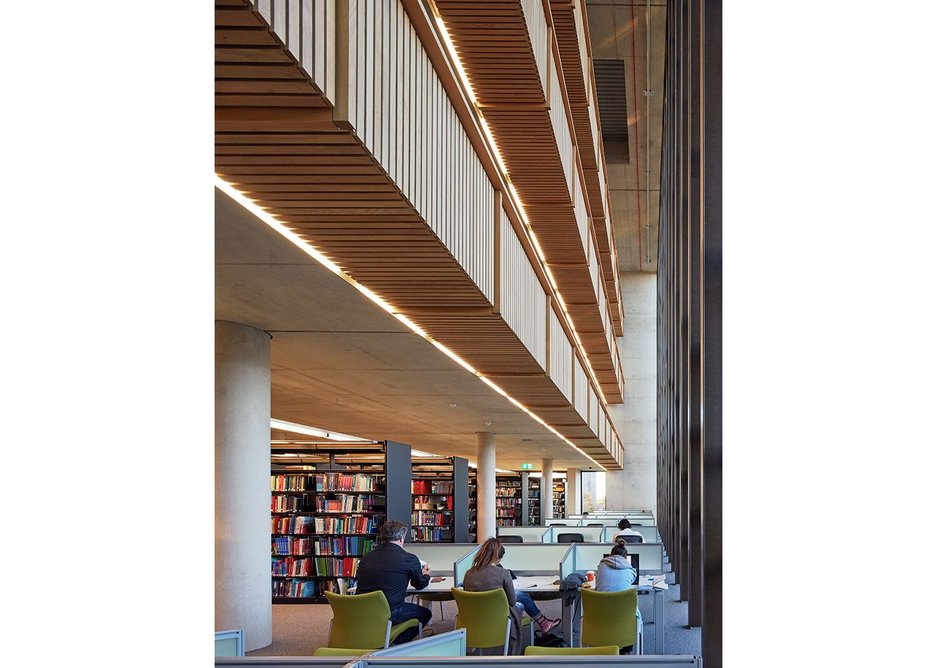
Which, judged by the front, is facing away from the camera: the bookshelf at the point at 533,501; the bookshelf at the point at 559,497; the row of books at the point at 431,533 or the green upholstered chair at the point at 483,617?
the green upholstered chair

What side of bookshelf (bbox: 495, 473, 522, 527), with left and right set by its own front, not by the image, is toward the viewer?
front

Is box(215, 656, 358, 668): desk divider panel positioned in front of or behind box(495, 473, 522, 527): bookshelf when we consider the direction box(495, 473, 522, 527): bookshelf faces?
in front

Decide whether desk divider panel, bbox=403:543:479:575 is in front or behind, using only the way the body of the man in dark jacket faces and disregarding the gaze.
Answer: in front

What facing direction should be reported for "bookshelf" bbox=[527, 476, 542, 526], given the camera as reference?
facing the viewer

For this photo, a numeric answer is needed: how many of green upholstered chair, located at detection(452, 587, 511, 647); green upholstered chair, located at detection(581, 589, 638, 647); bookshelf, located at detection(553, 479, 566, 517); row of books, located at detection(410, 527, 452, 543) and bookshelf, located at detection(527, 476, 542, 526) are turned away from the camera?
2

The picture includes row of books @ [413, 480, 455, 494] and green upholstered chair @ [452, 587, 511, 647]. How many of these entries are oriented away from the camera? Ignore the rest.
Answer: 1

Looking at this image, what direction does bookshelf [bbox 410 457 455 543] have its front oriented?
toward the camera

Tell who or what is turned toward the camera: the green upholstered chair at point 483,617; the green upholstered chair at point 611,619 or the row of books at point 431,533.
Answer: the row of books

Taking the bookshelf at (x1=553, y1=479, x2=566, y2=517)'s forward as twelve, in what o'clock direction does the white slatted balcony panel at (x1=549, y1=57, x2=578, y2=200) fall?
The white slatted balcony panel is roughly at 12 o'clock from the bookshelf.

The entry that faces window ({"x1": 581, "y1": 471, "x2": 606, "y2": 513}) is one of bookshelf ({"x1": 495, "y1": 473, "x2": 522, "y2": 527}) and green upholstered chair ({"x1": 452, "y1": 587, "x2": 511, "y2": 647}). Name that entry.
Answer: the green upholstered chair

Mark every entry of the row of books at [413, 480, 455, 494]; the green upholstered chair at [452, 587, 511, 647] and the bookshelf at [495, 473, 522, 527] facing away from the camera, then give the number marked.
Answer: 1

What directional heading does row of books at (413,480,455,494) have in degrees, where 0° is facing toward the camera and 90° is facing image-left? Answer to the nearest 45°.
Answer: approximately 0°

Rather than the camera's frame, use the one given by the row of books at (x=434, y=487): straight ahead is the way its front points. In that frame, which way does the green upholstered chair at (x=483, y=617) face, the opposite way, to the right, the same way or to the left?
the opposite way
